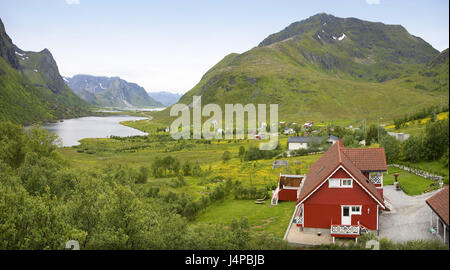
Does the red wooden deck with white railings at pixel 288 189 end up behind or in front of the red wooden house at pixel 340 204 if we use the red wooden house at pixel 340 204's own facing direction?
behind

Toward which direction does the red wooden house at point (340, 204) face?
toward the camera
